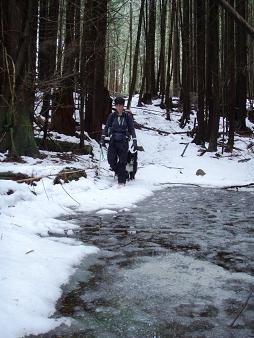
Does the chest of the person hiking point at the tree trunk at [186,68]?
no

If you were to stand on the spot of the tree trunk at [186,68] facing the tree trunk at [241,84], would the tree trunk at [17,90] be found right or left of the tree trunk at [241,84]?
right

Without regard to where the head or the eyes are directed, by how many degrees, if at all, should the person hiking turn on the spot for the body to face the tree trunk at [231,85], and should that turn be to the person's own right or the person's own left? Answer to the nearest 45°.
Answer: approximately 135° to the person's own left

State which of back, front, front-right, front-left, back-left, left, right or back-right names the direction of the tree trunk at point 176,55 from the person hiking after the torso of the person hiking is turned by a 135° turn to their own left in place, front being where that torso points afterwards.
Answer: front-left

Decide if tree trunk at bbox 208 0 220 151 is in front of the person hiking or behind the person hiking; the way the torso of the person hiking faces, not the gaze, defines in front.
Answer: behind

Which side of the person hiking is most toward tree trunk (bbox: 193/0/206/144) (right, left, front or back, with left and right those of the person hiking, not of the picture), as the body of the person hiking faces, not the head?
back

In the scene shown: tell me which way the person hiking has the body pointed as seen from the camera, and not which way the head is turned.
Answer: toward the camera

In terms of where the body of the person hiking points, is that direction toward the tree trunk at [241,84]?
no
